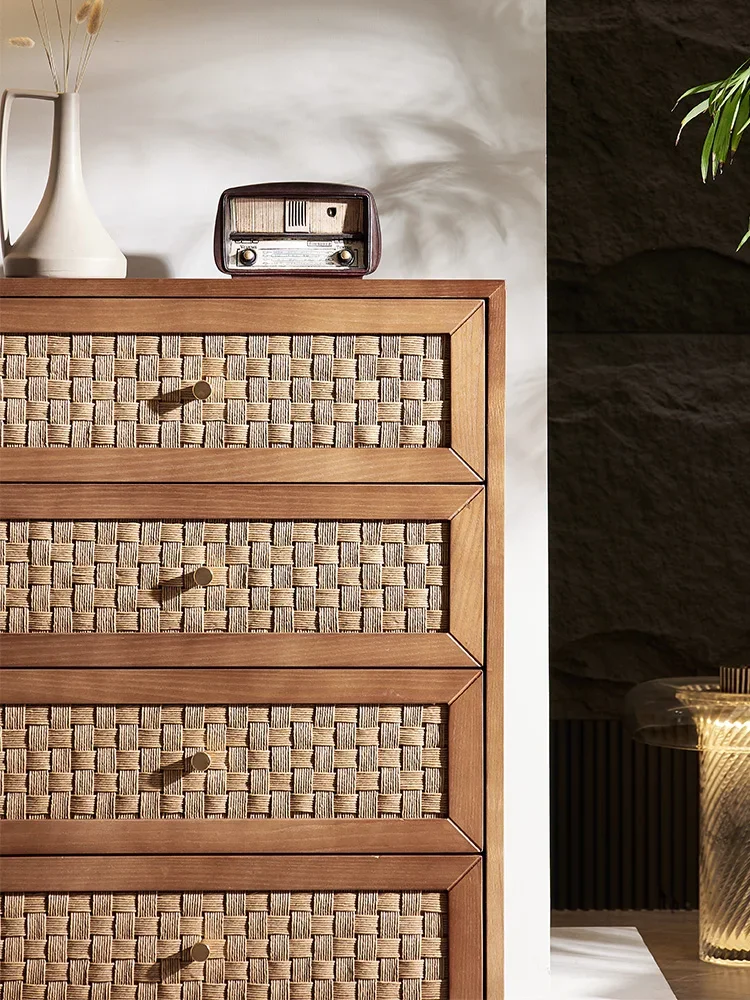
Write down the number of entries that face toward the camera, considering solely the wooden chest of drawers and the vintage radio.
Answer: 2

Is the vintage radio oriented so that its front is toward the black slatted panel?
no

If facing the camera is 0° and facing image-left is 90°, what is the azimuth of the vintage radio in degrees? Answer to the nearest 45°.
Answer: approximately 0°

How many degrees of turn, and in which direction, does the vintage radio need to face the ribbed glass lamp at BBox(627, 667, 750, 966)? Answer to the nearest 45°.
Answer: approximately 135° to its left

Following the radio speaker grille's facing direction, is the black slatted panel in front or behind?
behind

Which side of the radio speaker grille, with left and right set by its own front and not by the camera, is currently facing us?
front

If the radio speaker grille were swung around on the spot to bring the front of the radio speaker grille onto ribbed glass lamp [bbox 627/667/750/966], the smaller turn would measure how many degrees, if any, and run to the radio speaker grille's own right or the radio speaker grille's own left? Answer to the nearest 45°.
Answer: approximately 135° to the radio speaker grille's own left

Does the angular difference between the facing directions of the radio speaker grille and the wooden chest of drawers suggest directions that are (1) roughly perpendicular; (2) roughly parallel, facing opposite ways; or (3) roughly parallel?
roughly parallel

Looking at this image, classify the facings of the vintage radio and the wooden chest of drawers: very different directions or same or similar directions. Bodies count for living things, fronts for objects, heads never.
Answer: same or similar directions
